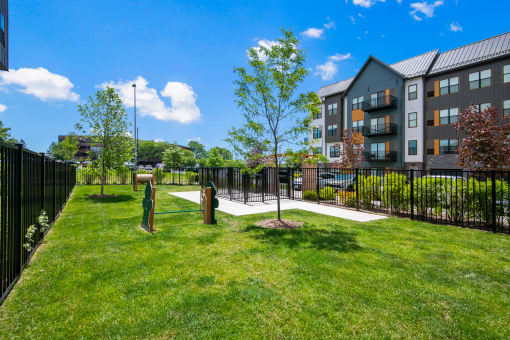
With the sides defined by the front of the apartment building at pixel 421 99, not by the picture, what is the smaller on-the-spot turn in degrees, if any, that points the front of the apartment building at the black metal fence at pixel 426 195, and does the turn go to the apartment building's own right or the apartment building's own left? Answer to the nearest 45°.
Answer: approximately 45° to the apartment building's own left

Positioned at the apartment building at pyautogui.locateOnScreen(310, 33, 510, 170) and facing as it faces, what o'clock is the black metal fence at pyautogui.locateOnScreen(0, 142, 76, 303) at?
The black metal fence is roughly at 11 o'clock from the apartment building.

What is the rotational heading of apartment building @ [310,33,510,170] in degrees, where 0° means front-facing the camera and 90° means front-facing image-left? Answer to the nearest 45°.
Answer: approximately 45°

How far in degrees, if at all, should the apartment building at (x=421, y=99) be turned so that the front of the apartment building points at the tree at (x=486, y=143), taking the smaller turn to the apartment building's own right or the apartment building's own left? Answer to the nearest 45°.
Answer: approximately 45° to the apartment building's own left

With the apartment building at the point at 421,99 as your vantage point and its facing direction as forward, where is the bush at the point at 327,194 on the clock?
The bush is roughly at 11 o'clock from the apartment building.

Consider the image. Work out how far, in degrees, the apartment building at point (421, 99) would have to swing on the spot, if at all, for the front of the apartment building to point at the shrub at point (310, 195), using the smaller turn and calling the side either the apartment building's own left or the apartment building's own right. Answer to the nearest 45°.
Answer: approximately 45° to the apartment building's own left
